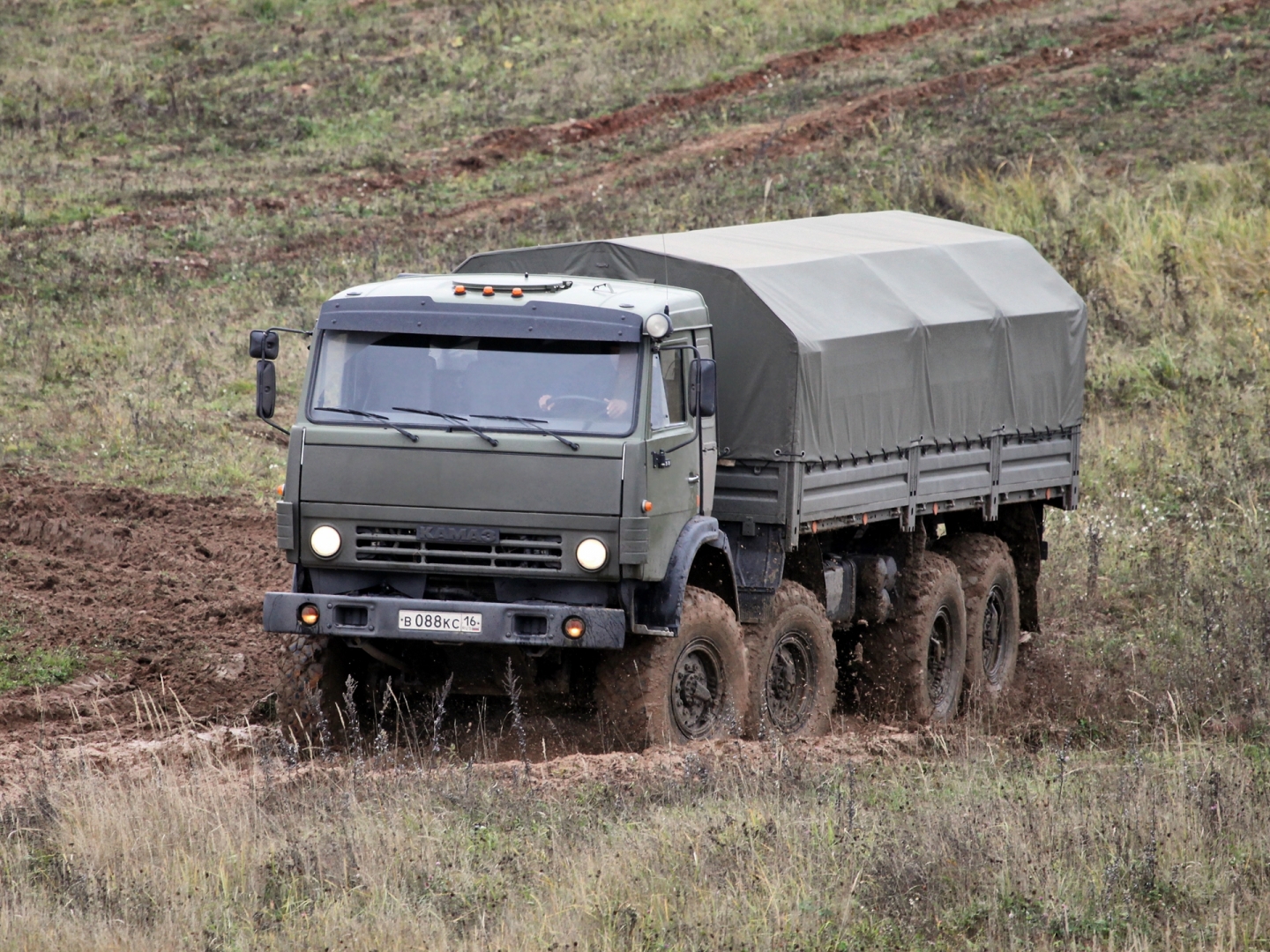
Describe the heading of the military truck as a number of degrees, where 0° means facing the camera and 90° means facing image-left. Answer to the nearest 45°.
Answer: approximately 45°

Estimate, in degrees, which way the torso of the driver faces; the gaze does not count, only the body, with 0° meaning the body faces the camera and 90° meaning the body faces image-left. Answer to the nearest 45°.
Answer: approximately 45°
